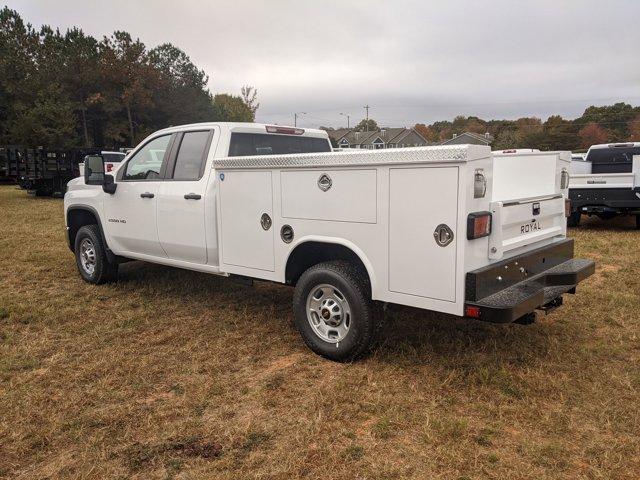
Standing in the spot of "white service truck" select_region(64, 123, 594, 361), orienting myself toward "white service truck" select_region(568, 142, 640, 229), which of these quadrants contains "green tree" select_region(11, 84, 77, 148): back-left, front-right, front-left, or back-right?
front-left

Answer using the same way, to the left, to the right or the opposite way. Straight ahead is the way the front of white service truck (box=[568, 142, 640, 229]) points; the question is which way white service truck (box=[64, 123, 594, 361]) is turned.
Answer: to the left

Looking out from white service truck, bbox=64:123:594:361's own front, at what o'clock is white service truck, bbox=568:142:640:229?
white service truck, bbox=568:142:640:229 is roughly at 3 o'clock from white service truck, bbox=64:123:594:361.

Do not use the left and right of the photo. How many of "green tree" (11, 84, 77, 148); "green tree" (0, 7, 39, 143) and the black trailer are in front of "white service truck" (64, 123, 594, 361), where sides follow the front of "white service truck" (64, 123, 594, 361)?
3

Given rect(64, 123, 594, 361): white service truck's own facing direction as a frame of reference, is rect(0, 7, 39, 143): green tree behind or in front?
in front

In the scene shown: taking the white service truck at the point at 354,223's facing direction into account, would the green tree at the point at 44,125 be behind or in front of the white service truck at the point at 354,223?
in front

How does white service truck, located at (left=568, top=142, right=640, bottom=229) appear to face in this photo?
away from the camera

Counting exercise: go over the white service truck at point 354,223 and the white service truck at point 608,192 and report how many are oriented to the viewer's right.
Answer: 0

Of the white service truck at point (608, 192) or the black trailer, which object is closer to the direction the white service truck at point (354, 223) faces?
the black trailer

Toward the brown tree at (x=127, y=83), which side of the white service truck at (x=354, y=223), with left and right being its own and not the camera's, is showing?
front

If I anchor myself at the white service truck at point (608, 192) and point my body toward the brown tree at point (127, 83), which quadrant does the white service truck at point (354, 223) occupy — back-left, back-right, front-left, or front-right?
back-left

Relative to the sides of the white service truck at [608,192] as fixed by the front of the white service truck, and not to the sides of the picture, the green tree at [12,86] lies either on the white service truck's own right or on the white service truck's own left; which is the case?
on the white service truck's own left

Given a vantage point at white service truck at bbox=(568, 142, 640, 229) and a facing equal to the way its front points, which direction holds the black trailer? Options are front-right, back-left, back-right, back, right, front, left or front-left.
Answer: left

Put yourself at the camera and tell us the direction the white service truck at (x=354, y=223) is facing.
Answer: facing away from the viewer and to the left of the viewer

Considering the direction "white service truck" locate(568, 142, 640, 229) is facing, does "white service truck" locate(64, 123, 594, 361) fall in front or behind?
behind
